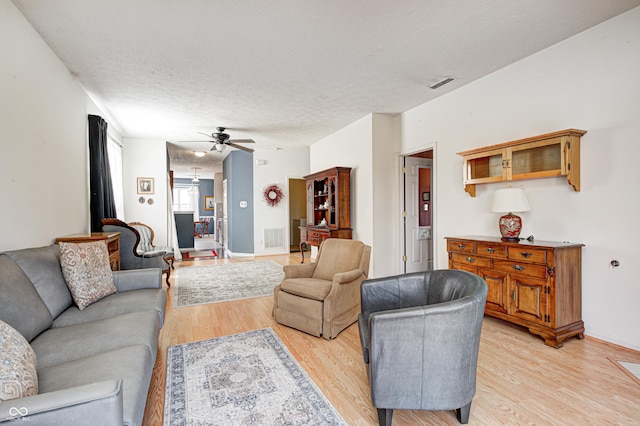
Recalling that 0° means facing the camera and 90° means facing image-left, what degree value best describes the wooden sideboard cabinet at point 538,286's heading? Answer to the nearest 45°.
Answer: approximately 45°

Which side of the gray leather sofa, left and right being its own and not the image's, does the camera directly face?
right

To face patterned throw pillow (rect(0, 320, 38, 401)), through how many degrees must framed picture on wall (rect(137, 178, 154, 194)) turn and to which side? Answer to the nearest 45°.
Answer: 0° — it already faces it

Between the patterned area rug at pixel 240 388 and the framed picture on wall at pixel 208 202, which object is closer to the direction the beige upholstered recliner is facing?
the patterned area rug

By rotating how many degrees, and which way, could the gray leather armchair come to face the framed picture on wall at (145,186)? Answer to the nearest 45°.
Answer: approximately 45° to its right

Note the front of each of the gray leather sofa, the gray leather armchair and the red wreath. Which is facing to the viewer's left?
the gray leather armchair

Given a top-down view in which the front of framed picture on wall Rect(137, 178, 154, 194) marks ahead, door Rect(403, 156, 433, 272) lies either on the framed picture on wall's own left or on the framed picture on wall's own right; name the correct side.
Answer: on the framed picture on wall's own left

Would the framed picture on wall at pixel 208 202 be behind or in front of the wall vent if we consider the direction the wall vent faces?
behind
